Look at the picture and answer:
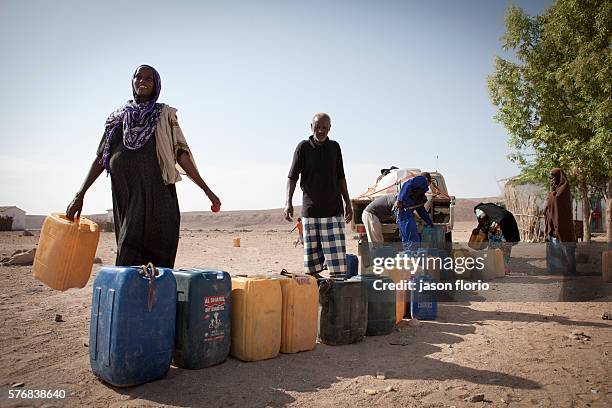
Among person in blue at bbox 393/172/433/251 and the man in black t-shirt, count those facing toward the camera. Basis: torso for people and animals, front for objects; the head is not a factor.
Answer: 1

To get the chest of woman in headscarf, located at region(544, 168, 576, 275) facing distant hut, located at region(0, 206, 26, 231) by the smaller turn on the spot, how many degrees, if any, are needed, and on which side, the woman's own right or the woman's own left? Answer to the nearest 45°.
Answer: approximately 45° to the woman's own right

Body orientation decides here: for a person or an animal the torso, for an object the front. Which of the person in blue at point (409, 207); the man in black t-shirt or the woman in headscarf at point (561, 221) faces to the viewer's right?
the person in blue at point (409, 207)

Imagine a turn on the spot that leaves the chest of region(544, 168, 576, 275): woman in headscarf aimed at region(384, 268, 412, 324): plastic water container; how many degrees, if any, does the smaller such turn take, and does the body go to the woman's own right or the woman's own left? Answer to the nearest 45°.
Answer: approximately 45° to the woman's own left

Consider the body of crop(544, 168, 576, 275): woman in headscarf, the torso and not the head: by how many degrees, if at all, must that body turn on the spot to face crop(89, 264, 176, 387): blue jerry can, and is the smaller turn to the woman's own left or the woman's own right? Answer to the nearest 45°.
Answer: approximately 45° to the woman's own left

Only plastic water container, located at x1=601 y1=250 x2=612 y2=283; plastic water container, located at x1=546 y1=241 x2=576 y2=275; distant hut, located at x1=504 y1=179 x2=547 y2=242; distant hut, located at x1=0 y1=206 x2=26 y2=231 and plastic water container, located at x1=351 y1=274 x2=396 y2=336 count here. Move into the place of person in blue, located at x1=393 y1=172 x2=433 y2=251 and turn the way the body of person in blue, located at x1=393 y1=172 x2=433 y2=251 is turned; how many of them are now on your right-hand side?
1

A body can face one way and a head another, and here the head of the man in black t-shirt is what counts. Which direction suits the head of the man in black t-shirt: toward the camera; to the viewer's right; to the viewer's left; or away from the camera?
toward the camera

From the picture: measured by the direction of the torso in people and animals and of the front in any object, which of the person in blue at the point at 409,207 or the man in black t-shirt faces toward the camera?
the man in black t-shirt

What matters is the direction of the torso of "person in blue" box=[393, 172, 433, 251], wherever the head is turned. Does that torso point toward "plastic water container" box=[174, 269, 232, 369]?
no

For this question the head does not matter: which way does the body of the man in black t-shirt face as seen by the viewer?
toward the camera

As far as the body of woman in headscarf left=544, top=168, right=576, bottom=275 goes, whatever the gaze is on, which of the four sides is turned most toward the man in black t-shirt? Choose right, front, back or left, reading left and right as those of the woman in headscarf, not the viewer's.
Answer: front

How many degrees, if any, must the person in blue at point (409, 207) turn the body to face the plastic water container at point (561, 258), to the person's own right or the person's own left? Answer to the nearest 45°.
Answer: approximately 45° to the person's own left

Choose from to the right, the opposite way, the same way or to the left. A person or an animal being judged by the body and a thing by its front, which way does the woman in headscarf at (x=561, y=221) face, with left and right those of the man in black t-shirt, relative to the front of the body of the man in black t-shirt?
to the right

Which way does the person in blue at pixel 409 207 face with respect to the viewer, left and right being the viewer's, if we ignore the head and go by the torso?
facing to the right of the viewer

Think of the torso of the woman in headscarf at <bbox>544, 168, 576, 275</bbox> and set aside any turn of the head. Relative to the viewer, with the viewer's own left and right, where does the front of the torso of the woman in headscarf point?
facing the viewer and to the left of the viewer

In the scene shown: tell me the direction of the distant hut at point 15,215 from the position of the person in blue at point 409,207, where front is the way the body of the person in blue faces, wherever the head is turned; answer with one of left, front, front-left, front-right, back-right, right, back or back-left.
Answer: back-left

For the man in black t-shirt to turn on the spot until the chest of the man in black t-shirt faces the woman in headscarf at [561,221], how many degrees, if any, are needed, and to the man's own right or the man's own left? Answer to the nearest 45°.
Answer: approximately 135° to the man's own left
